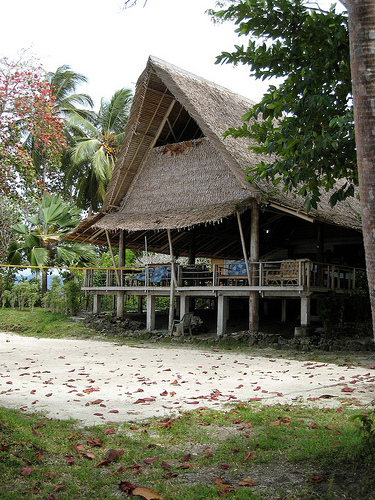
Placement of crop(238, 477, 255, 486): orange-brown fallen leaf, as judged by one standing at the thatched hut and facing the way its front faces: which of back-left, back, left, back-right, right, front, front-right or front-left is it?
front-left

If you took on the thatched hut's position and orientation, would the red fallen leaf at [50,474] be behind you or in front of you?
in front

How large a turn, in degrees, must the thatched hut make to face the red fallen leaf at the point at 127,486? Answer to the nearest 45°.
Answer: approximately 45° to its left

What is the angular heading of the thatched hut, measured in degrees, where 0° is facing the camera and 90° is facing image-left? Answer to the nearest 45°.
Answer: approximately 45°

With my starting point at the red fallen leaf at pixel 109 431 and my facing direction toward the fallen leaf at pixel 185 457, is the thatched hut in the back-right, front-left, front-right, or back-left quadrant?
back-left

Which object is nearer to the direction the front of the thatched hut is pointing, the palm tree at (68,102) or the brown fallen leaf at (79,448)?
the brown fallen leaf

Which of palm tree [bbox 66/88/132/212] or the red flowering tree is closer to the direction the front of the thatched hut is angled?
the red flowering tree

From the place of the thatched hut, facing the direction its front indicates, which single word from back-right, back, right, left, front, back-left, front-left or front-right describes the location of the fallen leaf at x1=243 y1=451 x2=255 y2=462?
front-left

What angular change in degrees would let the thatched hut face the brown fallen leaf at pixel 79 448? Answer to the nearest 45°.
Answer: approximately 45° to its left

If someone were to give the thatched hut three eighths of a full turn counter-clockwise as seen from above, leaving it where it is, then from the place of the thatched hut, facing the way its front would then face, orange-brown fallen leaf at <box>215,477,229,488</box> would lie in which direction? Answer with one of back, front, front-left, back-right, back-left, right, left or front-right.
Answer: right

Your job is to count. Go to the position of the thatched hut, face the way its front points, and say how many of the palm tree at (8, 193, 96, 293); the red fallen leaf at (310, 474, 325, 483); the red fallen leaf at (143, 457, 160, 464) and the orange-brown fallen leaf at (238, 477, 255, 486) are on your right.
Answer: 1

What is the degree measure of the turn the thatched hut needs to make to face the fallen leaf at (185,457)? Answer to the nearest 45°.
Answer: approximately 45° to its left
